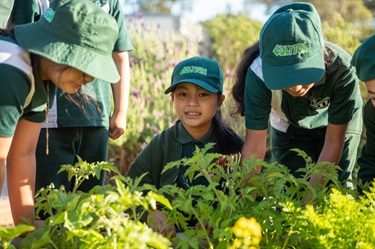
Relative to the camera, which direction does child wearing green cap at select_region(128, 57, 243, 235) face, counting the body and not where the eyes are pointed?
toward the camera

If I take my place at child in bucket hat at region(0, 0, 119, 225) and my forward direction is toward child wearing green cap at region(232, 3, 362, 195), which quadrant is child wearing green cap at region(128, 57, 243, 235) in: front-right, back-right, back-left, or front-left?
front-left

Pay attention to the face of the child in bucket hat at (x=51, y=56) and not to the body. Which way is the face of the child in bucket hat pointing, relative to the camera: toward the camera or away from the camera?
toward the camera

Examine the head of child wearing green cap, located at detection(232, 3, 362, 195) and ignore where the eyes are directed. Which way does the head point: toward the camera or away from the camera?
toward the camera

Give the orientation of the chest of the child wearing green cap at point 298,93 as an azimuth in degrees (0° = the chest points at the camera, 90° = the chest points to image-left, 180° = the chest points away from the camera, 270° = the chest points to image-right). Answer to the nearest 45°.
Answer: approximately 0°

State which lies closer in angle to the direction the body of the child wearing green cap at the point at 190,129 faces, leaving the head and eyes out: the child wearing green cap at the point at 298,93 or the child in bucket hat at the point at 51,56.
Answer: the child in bucket hat

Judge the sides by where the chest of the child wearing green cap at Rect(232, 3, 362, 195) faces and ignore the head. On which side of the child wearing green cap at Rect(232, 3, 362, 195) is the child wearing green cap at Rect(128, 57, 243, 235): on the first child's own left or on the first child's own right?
on the first child's own right

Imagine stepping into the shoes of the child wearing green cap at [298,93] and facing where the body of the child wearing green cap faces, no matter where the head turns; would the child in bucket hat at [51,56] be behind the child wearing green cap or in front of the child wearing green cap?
in front

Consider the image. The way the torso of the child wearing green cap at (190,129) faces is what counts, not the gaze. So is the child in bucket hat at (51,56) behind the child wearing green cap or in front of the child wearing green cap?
in front

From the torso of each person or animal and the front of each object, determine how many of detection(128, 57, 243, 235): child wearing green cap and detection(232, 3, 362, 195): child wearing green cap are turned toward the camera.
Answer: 2

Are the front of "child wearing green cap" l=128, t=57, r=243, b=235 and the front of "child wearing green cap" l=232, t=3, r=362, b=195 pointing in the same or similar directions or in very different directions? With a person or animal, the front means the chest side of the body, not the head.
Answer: same or similar directions
